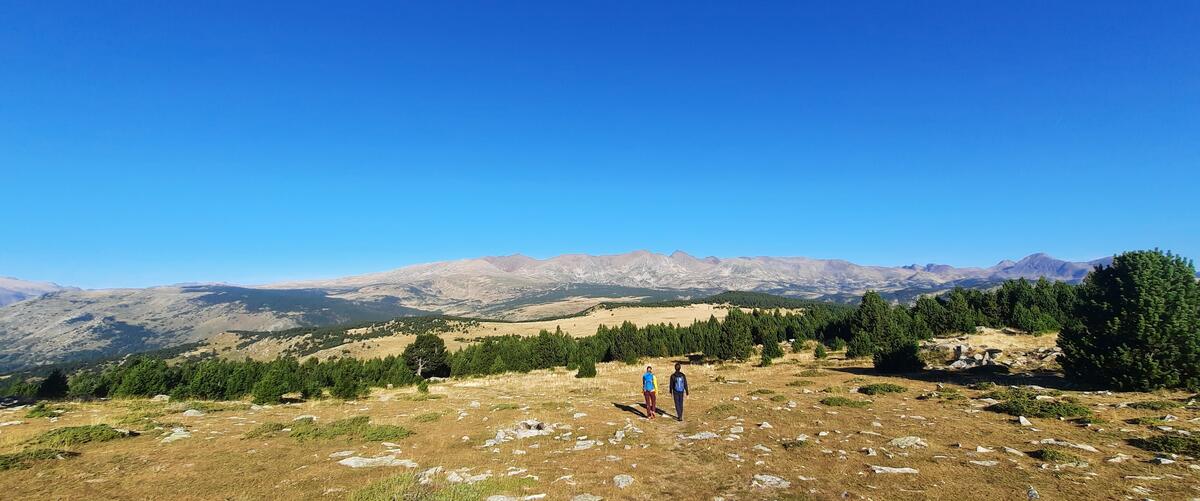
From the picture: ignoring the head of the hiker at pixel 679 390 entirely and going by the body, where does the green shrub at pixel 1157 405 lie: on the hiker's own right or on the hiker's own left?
on the hiker's own right

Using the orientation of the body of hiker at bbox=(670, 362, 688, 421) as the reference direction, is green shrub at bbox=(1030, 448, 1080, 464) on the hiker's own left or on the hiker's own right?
on the hiker's own right

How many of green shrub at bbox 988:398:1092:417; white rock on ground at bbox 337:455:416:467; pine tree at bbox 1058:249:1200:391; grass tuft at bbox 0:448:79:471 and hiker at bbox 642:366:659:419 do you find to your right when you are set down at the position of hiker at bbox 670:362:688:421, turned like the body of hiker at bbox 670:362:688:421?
2

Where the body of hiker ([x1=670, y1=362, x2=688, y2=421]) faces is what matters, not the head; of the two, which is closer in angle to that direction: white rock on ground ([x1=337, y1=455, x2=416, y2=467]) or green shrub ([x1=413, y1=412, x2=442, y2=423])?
the green shrub

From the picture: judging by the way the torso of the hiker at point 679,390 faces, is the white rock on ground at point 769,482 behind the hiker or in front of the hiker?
behind

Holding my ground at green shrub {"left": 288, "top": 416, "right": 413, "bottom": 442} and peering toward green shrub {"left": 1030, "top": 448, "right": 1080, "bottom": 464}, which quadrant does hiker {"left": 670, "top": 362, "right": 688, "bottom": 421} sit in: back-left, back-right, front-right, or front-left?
front-left

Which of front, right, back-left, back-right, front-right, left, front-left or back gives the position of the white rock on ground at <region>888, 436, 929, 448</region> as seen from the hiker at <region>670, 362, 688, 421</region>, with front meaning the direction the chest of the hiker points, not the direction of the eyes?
back-right

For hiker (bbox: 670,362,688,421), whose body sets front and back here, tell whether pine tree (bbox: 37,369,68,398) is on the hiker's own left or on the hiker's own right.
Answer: on the hiker's own left

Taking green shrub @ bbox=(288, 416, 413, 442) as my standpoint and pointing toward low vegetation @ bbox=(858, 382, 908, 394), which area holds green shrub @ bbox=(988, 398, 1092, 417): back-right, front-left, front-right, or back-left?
front-right

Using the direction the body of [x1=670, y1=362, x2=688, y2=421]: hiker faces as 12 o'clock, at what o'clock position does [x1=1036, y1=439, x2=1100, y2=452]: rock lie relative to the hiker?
The rock is roughly at 4 o'clock from the hiker.

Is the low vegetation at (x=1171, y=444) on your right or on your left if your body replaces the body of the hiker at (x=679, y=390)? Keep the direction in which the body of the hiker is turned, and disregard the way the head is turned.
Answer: on your right

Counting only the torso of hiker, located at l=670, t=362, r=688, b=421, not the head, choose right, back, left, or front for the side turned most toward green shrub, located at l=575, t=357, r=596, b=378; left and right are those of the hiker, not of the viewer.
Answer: front

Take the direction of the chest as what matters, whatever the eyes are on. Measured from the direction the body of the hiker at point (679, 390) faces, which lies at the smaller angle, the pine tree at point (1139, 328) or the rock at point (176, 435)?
the pine tree

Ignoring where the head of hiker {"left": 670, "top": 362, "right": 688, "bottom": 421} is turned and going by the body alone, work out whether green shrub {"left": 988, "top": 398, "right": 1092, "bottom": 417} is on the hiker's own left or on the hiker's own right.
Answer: on the hiker's own right

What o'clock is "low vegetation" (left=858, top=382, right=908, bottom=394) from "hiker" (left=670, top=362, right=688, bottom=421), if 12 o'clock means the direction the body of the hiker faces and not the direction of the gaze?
The low vegetation is roughly at 2 o'clock from the hiker.

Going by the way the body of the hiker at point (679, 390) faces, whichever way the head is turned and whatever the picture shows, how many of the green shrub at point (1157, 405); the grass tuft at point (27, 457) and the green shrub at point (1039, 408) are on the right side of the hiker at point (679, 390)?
2

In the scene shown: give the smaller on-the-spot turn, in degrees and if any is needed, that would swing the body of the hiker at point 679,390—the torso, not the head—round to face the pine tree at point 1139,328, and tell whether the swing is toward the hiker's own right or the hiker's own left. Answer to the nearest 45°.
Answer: approximately 90° to the hiker's own right

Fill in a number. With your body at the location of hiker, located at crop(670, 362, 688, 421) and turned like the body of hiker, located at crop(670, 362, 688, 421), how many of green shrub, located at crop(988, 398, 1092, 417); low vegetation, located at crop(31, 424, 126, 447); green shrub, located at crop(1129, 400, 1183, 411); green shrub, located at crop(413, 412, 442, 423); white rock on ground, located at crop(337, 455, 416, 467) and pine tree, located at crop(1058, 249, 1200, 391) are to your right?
3

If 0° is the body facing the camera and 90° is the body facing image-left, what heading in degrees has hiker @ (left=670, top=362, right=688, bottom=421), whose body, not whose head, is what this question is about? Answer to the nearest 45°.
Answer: approximately 180°

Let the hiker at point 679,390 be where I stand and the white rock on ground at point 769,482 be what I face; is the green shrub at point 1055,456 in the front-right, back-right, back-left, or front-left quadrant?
front-left

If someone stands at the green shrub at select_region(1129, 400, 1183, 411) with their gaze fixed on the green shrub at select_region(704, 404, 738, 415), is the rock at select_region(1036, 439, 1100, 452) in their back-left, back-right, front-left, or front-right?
front-left
